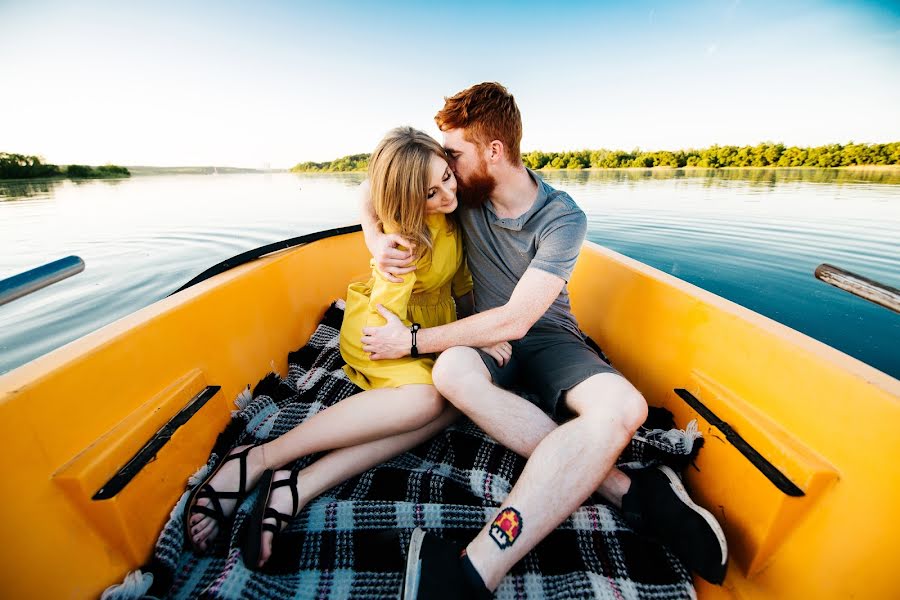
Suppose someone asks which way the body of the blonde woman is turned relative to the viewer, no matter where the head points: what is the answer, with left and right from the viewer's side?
facing the viewer and to the right of the viewer

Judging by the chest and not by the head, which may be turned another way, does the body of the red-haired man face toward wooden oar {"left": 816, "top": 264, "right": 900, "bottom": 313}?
no

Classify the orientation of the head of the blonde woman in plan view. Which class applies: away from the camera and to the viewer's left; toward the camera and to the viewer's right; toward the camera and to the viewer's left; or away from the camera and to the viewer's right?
toward the camera and to the viewer's right

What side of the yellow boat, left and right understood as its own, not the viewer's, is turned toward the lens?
back

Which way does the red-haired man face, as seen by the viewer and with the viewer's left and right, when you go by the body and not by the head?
facing the viewer and to the left of the viewer
